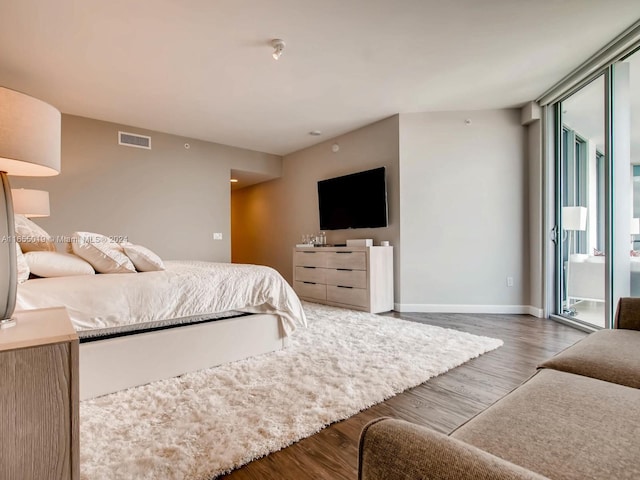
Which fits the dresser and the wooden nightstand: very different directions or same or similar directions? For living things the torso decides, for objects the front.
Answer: very different directions

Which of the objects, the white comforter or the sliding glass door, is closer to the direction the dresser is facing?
the white comforter

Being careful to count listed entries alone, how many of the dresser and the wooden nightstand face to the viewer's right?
1

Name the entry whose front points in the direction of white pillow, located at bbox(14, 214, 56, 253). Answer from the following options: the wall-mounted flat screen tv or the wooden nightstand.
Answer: the wall-mounted flat screen tv

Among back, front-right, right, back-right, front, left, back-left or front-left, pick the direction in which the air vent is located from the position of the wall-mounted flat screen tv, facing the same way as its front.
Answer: front-right

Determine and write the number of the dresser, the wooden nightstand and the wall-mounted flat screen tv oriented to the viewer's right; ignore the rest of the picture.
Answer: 1

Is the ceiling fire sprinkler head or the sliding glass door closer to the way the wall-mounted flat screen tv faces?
the ceiling fire sprinkler head

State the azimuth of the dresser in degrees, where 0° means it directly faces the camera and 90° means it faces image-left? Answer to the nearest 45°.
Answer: approximately 45°

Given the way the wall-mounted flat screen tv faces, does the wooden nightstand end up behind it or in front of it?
in front

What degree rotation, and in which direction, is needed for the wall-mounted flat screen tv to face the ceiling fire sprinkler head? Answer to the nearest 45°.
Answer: approximately 45° to its left

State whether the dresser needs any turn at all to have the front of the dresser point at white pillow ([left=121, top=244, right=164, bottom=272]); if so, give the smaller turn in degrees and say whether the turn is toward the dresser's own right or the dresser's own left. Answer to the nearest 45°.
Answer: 0° — it already faces it

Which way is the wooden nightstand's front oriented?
to the viewer's right
